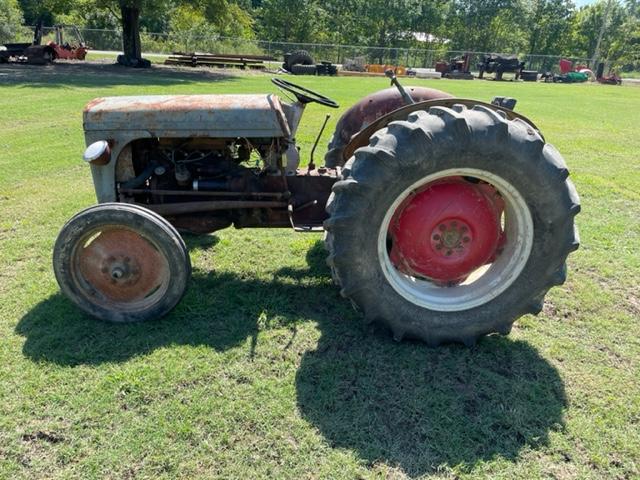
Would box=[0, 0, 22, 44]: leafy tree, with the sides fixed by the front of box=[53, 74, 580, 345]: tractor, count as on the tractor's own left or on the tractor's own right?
on the tractor's own right

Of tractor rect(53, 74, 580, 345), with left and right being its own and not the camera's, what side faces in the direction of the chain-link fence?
right

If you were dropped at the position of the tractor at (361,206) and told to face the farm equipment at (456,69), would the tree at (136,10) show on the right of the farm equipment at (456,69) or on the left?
left

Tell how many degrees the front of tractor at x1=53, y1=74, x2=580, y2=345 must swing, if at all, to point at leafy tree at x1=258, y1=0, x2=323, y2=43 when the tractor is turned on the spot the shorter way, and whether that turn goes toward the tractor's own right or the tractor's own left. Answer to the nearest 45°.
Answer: approximately 90° to the tractor's own right

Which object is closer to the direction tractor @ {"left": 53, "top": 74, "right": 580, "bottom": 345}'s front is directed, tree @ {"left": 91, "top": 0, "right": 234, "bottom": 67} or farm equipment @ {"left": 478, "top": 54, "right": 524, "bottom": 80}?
the tree

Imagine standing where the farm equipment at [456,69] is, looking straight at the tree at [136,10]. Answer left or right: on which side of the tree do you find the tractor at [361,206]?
left

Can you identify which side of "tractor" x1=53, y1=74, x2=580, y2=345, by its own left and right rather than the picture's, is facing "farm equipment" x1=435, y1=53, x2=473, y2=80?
right

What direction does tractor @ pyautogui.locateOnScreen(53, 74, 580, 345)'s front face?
to the viewer's left

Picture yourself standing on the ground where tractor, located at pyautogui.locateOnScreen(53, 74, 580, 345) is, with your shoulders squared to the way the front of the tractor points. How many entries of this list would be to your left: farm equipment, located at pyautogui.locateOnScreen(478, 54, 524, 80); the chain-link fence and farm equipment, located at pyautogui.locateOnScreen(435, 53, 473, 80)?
0
